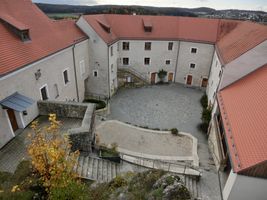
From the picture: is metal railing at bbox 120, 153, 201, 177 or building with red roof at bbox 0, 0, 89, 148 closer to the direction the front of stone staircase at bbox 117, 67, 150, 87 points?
the metal railing

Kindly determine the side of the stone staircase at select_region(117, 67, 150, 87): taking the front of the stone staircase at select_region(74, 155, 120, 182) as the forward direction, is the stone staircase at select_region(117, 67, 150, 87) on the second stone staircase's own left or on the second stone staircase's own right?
on the second stone staircase's own left

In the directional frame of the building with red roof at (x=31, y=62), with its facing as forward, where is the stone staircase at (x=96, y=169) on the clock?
The stone staircase is roughly at 1 o'clock from the building with red roof.
